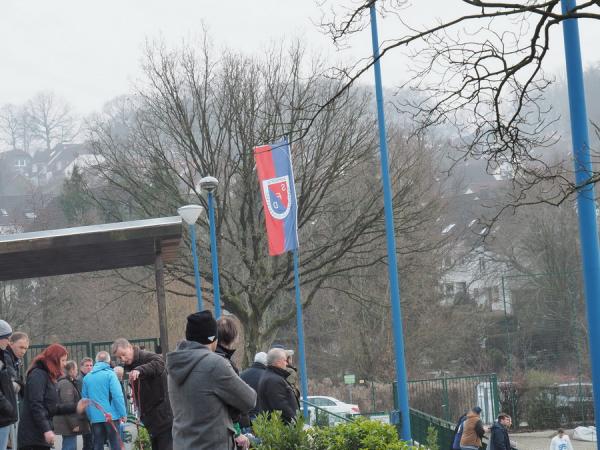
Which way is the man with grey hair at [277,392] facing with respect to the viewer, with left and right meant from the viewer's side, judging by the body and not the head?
facing away from the viewer and to the right of the viewer

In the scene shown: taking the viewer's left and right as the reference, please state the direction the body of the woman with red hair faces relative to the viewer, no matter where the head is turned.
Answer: facing to the right of the viewer

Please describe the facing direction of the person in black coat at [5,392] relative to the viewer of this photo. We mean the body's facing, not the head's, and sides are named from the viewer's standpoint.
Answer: facing to the right of the viewer

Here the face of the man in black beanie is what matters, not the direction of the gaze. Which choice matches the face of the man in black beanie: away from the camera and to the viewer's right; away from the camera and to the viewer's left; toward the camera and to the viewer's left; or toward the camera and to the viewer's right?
away from the camera and to the viewer's right

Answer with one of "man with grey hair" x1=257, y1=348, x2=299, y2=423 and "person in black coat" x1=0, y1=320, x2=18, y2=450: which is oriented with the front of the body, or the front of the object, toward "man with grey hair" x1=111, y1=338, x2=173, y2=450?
the person in black coat

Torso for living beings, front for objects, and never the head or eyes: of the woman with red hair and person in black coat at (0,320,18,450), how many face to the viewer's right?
2
